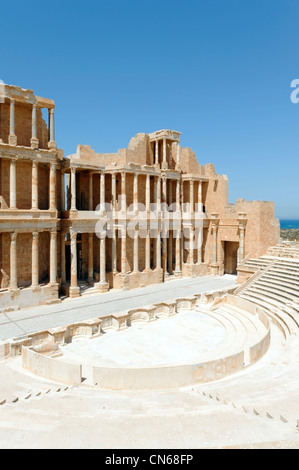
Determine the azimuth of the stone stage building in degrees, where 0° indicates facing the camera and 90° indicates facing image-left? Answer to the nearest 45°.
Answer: approximately 315°
